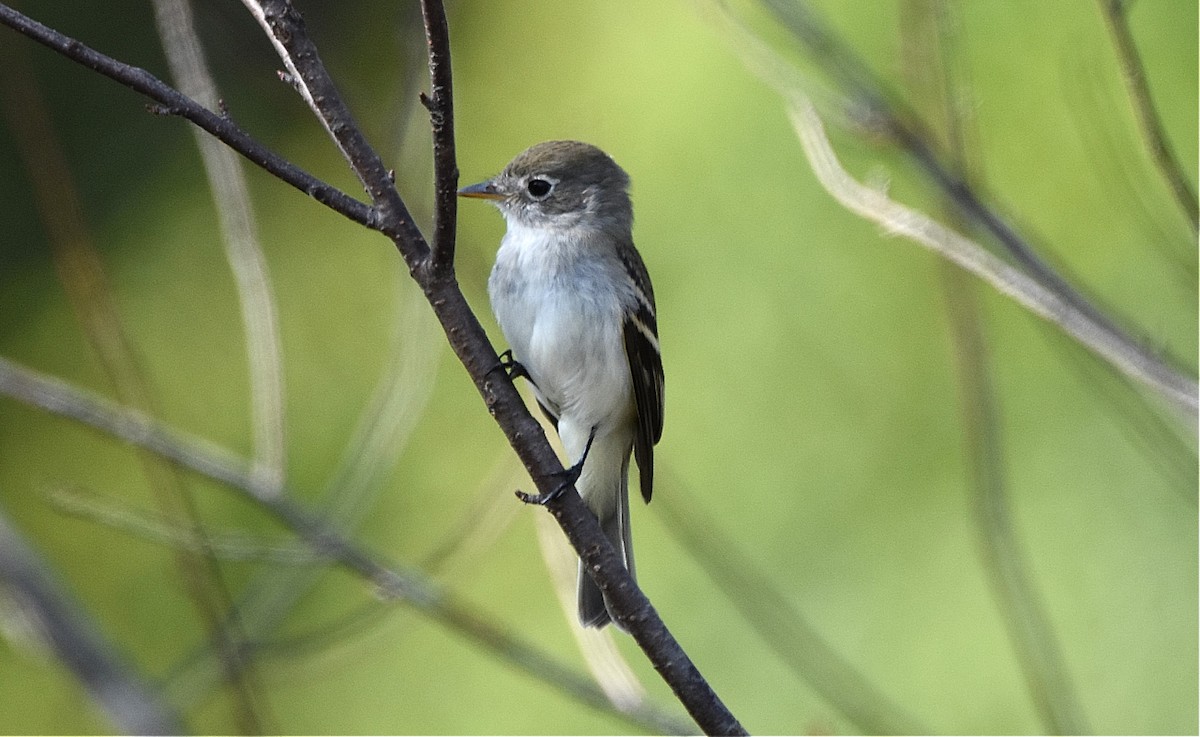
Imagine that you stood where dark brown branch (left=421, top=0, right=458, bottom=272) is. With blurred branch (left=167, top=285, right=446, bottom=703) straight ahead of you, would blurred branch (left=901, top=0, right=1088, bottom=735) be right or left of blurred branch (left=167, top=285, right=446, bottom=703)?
right

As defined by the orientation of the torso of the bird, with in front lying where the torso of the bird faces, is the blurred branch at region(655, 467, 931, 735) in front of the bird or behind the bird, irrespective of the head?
behind

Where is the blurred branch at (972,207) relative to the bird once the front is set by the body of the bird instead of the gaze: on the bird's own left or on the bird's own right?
on the bird's own left

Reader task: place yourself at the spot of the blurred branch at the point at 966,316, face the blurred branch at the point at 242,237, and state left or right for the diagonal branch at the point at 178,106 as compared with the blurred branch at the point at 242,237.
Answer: left
